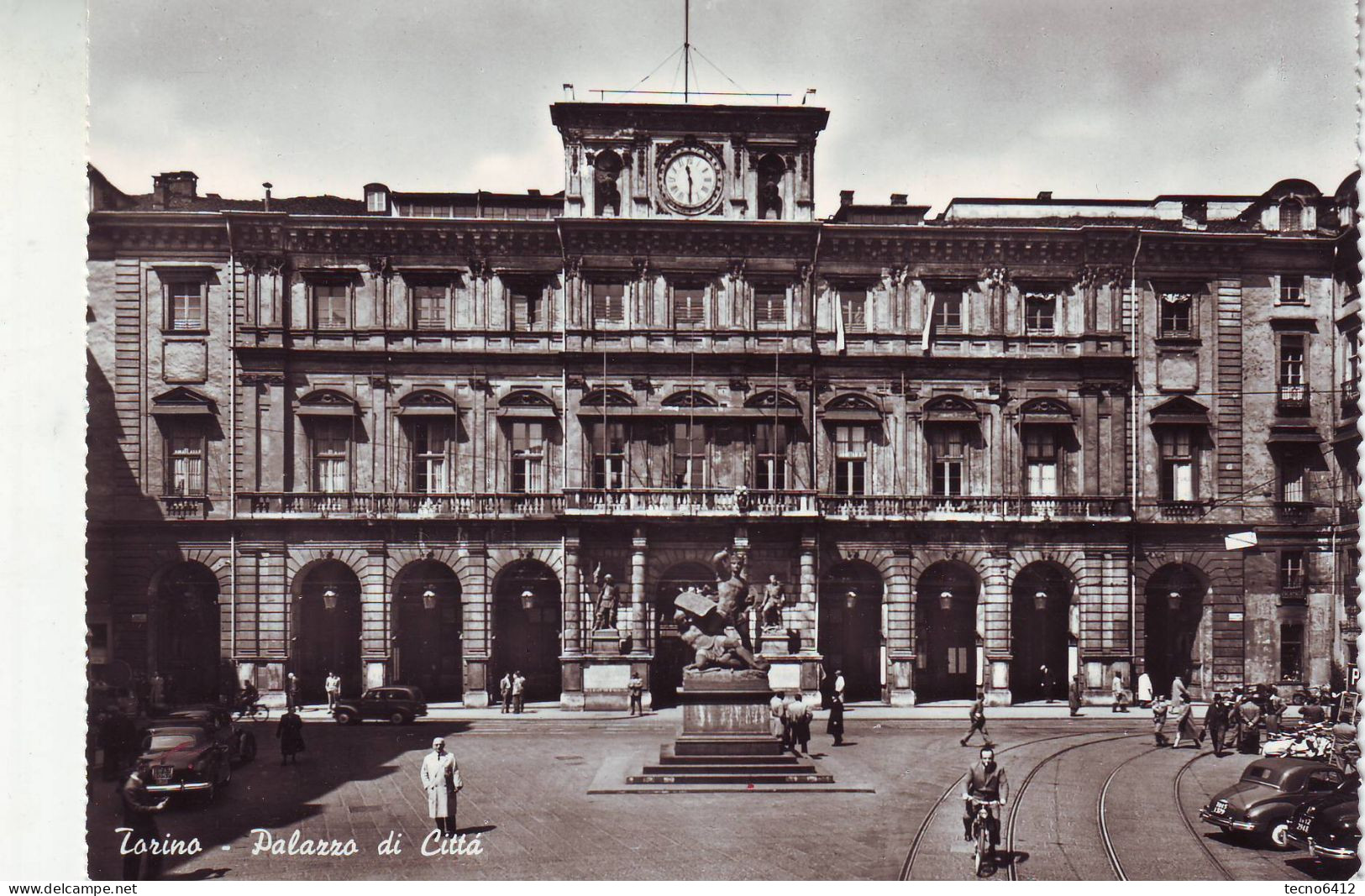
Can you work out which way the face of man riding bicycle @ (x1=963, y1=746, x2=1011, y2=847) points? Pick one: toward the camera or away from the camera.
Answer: toward the camera

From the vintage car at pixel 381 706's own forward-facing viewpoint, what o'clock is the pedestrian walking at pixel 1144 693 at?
The pedestrian walking is roughly at 6 o'clock from the vintage car.

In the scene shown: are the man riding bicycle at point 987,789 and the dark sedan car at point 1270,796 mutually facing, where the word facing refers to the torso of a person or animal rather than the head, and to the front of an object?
no

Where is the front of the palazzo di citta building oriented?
toward the camera

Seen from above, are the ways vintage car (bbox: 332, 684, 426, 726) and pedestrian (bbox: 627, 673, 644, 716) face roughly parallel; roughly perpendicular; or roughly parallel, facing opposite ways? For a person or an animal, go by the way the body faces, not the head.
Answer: roughly perpendicular

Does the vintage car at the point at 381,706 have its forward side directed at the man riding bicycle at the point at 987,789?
no

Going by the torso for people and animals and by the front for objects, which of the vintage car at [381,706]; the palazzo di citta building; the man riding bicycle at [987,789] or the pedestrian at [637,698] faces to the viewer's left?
the vintage car

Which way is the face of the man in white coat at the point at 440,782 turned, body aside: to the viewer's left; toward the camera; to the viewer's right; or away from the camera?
toward the camera

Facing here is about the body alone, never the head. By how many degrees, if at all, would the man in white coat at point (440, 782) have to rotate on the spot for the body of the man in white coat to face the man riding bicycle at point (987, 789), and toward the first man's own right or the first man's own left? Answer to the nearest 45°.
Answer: approximately 90° to the first man's own left

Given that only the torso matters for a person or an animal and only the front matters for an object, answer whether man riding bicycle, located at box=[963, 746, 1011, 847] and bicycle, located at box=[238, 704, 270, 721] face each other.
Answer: no

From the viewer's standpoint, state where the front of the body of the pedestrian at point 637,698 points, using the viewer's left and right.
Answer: facing the viewer

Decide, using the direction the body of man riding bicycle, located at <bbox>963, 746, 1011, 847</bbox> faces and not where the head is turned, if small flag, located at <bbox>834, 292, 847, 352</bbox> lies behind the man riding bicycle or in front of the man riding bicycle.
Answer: behind

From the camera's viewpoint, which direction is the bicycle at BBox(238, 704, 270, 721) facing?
to the viewer's left

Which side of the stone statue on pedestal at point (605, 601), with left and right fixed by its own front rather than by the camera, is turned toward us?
front
